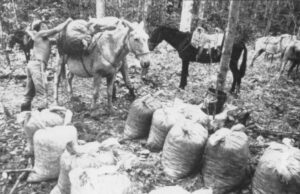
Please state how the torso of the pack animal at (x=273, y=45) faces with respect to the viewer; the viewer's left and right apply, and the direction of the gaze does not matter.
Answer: facing to the right of the viewer

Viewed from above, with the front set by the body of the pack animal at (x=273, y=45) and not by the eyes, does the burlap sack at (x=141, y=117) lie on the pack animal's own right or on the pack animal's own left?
on the pack animal's own right

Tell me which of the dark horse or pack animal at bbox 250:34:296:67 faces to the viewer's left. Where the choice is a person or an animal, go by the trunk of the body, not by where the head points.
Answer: the dark horse

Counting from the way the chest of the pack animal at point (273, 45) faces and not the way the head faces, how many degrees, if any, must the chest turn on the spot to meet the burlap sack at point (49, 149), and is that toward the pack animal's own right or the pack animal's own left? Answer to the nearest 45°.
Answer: approximately 90° to the pack animal's own right

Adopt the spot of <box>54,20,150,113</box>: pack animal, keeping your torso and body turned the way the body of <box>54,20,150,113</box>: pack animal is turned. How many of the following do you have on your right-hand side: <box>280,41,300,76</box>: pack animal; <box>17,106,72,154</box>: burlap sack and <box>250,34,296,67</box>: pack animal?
1

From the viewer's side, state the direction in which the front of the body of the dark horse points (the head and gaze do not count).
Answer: to the viewer's left
